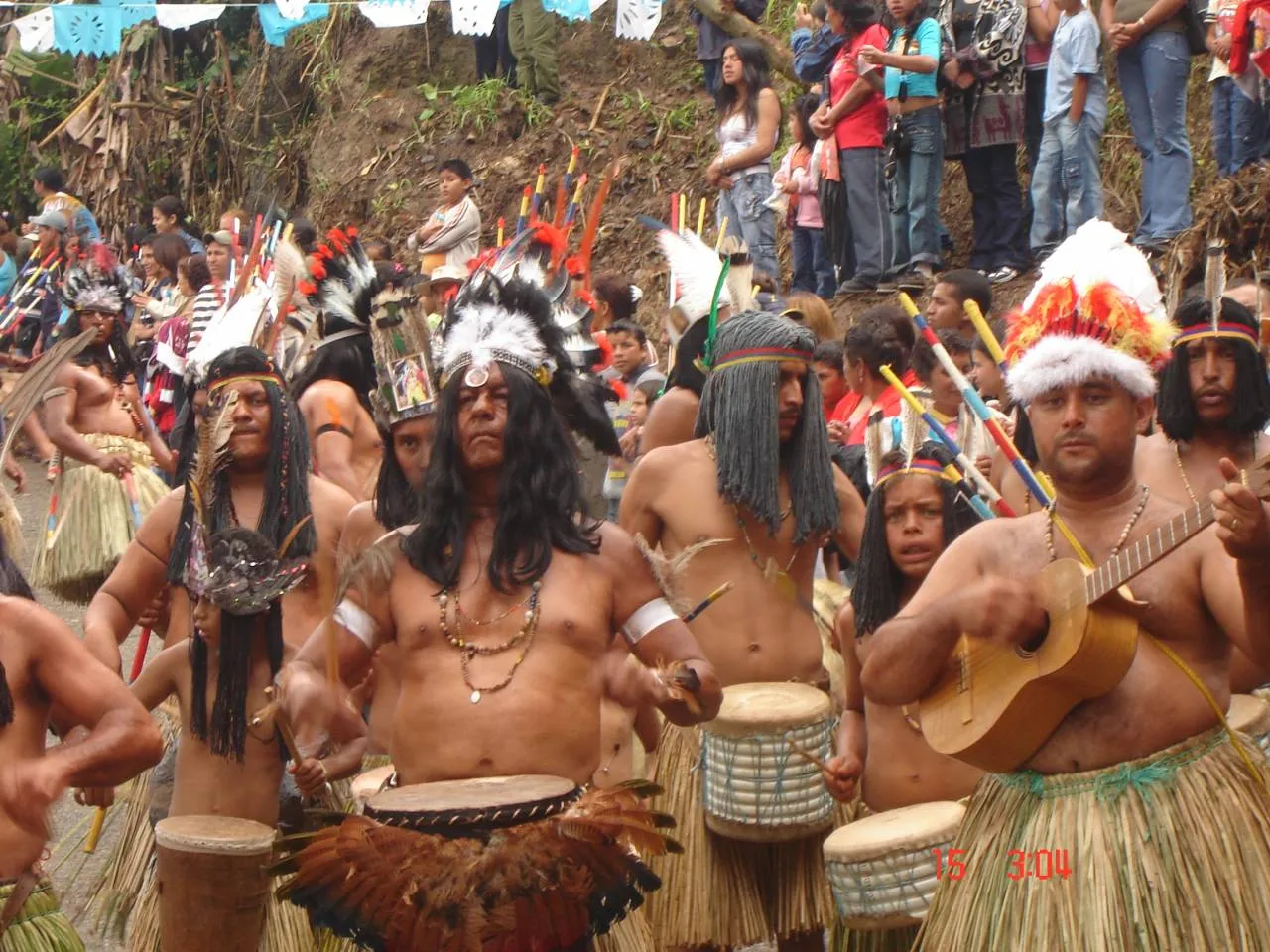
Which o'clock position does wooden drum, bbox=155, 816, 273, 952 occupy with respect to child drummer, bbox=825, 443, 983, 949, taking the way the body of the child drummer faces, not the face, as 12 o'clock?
The wooden drum is roughly at 2 o'clock from the child drummer.

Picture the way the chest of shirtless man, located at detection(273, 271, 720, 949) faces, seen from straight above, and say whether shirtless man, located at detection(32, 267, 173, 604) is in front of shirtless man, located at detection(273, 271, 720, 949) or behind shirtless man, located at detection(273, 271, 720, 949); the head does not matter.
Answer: behind

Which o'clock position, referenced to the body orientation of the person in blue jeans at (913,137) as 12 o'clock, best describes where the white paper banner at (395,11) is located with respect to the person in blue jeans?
The white paper banner is roughly at 3 o'clock from the person in blue jeans.

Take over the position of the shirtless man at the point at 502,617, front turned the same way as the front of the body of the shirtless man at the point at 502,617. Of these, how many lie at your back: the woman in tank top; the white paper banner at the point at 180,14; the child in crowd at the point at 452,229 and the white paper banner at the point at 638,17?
4

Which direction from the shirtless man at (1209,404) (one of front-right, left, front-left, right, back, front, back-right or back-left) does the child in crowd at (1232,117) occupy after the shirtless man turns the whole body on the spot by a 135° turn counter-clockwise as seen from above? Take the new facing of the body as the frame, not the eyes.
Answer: front-left

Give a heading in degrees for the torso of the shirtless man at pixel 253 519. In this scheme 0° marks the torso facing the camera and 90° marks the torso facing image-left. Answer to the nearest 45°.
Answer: approximately 0°

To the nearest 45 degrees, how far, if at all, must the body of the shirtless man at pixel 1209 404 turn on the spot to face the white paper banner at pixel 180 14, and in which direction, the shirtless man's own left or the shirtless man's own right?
approximately 135° to the shirtless man's own right

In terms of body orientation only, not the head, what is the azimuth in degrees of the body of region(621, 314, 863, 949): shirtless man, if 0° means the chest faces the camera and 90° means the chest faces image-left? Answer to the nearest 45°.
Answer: approximately 315°

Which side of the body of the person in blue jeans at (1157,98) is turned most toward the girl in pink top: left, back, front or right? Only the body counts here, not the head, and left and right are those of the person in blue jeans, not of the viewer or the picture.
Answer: right

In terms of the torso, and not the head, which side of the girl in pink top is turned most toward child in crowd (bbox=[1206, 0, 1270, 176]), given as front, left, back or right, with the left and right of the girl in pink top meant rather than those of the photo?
left

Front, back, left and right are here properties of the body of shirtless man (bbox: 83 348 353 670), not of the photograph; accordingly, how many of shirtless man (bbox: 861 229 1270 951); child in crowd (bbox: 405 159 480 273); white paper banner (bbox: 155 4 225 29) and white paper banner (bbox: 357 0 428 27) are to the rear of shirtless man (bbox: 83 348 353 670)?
3

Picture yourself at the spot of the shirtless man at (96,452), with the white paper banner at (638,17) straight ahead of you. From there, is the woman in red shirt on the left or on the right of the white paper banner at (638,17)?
right
